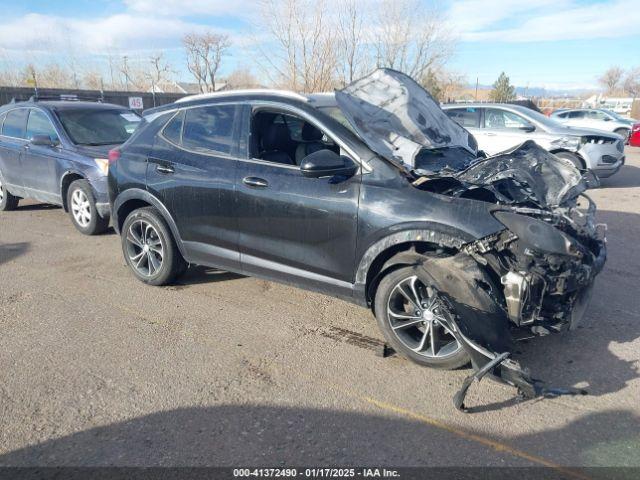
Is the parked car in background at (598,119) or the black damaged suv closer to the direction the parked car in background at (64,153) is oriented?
the black damaged suv

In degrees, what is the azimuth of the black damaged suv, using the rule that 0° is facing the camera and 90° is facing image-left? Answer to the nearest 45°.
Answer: approximately 315°

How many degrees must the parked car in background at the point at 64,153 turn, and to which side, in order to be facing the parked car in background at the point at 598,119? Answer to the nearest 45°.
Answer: approximately 45° to its left

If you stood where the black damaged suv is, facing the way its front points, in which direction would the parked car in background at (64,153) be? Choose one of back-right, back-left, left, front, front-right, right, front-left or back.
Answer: back

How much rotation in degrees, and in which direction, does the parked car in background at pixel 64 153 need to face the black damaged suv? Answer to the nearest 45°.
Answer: approximately 45° to its right

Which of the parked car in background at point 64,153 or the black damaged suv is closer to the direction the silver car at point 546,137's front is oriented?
the black damaged suv

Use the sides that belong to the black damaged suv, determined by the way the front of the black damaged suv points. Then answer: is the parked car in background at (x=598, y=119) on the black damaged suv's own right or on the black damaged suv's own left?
on the black damaged suv's own left

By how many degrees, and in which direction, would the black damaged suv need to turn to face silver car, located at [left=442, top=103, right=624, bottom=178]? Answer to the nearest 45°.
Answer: approximately 90° to its left
